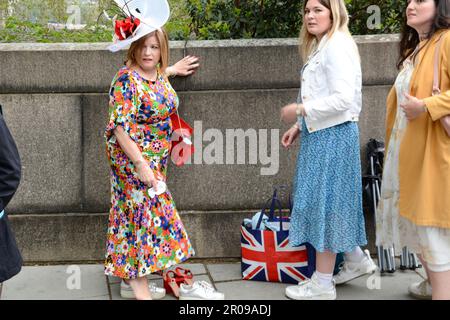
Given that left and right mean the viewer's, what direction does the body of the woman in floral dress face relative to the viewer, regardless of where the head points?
facing the viewer and to the right of the viewer

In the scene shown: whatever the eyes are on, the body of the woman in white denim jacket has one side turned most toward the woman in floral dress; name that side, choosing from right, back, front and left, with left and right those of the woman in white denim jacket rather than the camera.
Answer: front

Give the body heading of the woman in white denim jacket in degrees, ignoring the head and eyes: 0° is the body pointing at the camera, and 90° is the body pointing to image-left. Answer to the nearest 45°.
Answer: approximately 90°

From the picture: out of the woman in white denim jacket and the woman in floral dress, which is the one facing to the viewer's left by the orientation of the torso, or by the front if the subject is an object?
the woman in white denim jacket

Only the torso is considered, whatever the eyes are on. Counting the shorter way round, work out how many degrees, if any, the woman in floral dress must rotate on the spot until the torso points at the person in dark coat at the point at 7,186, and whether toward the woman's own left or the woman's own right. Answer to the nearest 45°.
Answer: approximately 90° to the woman's own right

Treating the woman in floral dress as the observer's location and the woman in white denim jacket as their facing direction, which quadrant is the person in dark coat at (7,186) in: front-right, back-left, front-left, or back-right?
back-right

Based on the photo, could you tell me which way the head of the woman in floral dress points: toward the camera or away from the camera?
toward the camera

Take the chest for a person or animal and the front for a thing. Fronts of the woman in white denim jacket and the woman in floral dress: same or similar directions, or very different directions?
very different directions

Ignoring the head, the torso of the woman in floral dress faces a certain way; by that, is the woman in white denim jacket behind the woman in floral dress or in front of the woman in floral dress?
in front

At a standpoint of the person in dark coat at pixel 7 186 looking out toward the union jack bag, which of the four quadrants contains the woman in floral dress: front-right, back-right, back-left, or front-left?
front-left

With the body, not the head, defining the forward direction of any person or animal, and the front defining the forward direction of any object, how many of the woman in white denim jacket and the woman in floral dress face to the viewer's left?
1

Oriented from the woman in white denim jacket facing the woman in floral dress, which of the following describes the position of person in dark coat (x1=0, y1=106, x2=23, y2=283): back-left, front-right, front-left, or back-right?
front-left

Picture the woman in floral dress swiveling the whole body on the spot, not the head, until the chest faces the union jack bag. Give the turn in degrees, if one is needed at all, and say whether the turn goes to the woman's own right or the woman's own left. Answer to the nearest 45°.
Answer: approximately 45° to the woman's own left
